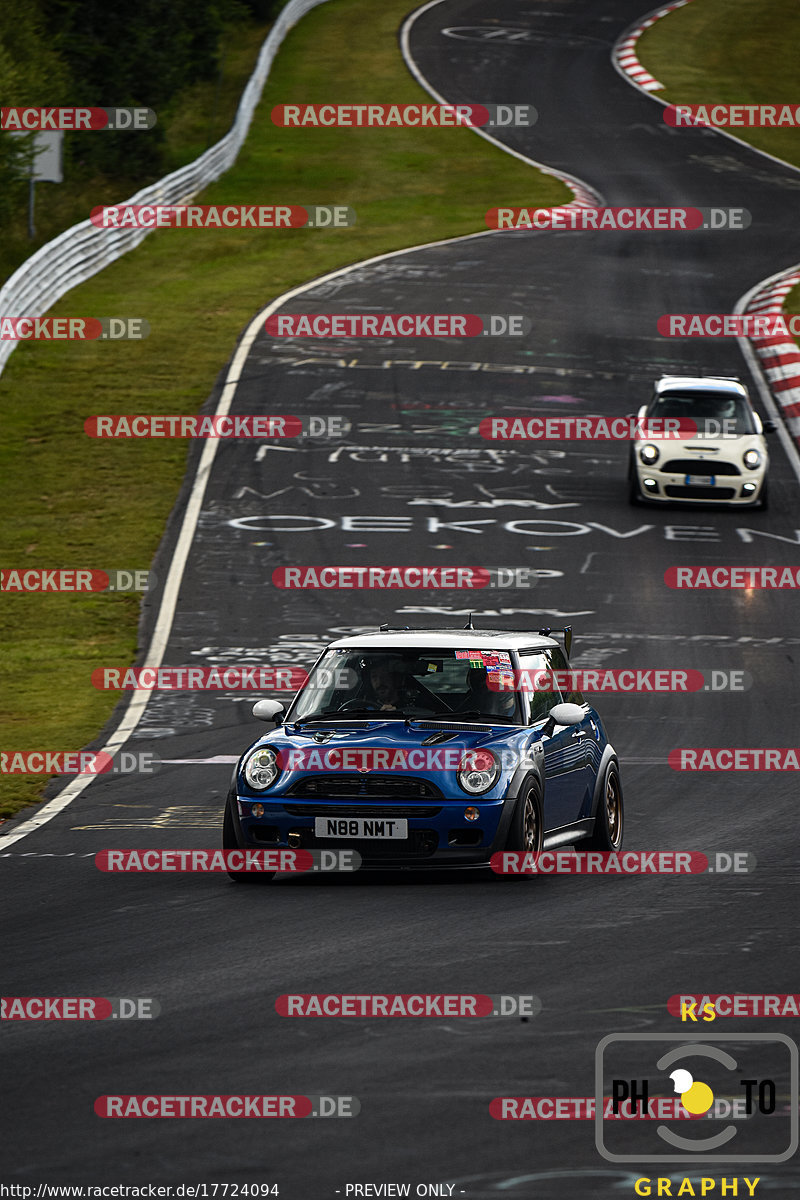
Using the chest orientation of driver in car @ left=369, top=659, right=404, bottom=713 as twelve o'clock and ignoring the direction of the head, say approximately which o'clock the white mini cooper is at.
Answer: The white mini cooper is roughly at 5 o'clock from the driver in car.

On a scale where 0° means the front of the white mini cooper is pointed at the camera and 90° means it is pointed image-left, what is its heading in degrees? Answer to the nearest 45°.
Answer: approximately 0°

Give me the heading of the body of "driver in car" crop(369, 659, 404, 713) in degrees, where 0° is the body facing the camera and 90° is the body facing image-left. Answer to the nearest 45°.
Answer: approximately 45°

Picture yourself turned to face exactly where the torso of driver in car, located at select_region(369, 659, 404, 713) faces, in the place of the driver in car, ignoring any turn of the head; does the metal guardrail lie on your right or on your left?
on your right

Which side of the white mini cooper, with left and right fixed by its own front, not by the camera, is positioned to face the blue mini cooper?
front

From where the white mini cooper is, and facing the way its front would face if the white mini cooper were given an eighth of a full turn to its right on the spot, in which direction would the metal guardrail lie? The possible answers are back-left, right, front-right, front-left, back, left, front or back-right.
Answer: right

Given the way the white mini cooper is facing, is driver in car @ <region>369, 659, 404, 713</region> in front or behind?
in front

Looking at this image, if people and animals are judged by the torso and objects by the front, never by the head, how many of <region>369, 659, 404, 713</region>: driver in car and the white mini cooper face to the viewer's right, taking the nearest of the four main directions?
0
